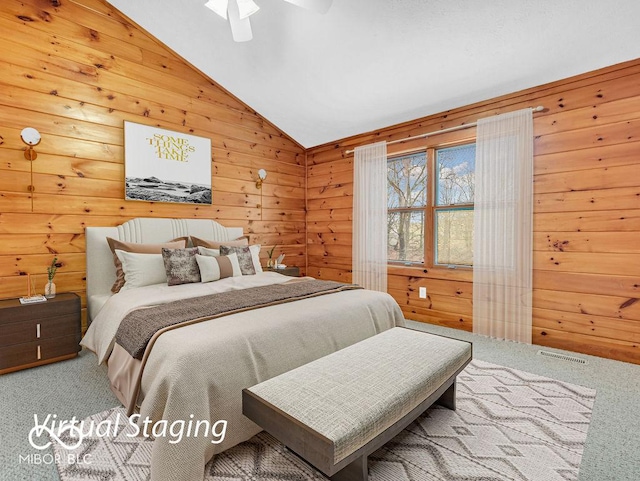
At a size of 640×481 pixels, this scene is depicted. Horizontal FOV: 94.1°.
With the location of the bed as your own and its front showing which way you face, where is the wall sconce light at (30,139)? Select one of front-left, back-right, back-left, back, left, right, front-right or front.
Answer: back

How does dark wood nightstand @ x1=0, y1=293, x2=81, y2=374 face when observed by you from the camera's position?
facing the viewer and to the right of the viewer

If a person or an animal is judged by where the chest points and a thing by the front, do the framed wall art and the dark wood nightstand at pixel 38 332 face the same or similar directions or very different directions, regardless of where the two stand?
same or similar directions

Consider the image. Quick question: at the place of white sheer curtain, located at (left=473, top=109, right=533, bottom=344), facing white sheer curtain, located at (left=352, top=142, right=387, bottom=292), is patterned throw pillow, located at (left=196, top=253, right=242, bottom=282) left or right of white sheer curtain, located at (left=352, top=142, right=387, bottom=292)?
left

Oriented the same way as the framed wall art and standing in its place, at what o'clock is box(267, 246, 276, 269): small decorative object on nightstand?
The small decorative object on nightstand is roughly at 10 o'clock from the framed wall art.

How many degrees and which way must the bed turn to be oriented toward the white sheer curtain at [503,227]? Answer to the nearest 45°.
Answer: approximately 45° to its left

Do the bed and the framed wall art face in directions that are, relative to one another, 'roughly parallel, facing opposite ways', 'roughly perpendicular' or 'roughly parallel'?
roughly parallel

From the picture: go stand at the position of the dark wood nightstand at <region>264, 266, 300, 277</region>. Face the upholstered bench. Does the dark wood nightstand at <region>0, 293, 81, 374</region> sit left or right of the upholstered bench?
right

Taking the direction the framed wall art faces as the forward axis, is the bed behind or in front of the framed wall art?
in front

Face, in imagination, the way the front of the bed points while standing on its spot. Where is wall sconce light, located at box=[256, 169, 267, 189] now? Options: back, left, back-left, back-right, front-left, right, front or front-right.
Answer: back-left

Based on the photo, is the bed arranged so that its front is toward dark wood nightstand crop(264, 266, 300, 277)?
no

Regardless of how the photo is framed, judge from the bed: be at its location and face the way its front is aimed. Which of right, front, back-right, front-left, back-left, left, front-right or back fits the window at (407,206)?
left

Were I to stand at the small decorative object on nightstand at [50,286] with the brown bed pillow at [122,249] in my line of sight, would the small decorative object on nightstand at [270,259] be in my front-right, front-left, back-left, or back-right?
front-left

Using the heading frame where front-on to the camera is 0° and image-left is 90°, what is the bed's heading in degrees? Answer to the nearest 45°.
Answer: approximately 315°
